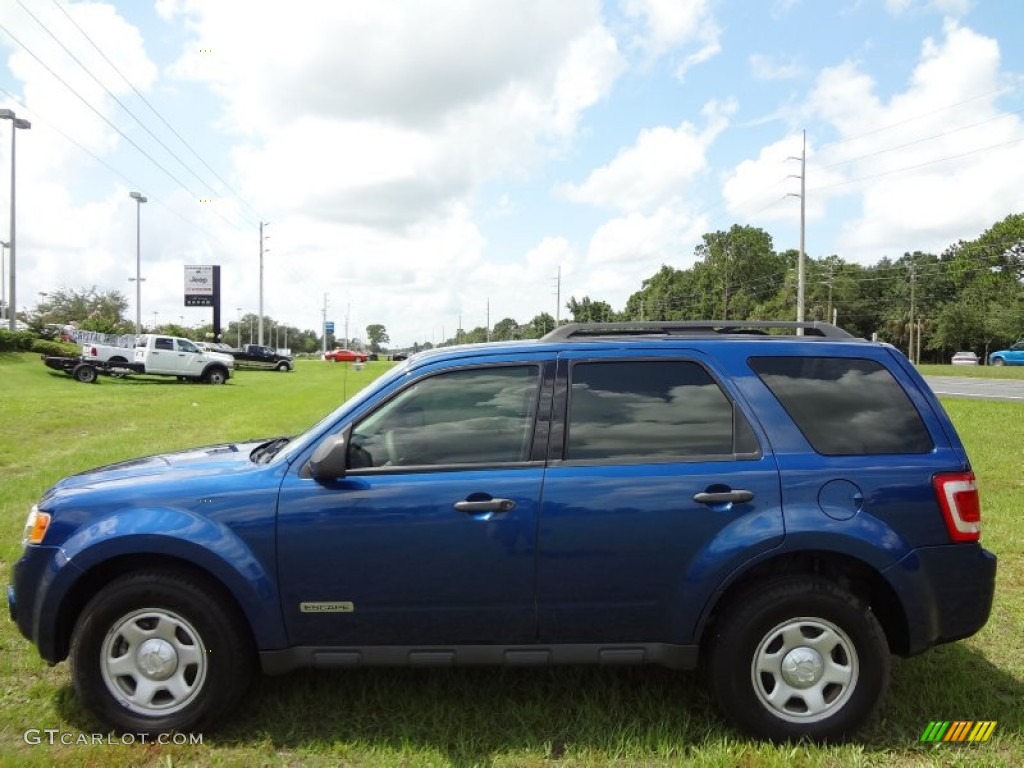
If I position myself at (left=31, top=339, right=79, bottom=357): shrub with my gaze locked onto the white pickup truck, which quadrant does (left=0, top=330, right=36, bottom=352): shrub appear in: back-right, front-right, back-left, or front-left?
back-right

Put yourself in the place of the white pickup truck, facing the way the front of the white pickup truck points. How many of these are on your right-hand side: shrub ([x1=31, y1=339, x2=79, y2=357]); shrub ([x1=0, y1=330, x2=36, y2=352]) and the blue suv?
1

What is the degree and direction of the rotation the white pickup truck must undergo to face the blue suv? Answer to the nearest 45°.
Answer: approximately 90° to its right

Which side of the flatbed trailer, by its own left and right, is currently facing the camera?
right

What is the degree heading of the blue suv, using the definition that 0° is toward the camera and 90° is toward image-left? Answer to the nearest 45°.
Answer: approximately 90°

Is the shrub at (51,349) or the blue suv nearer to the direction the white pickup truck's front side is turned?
the blue suv

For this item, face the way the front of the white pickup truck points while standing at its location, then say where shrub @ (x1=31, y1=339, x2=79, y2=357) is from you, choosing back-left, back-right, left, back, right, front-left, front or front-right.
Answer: back-left

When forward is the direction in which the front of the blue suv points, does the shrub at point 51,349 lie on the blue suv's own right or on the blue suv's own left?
on the blue suv's own right

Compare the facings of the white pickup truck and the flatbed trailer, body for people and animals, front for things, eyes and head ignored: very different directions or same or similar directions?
same or similar directions

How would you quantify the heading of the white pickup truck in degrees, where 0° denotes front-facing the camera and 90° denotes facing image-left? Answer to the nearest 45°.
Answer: approximately 270°

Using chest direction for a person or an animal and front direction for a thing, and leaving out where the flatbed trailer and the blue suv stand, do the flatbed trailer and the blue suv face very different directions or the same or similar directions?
very different directions

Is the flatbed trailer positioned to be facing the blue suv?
no
